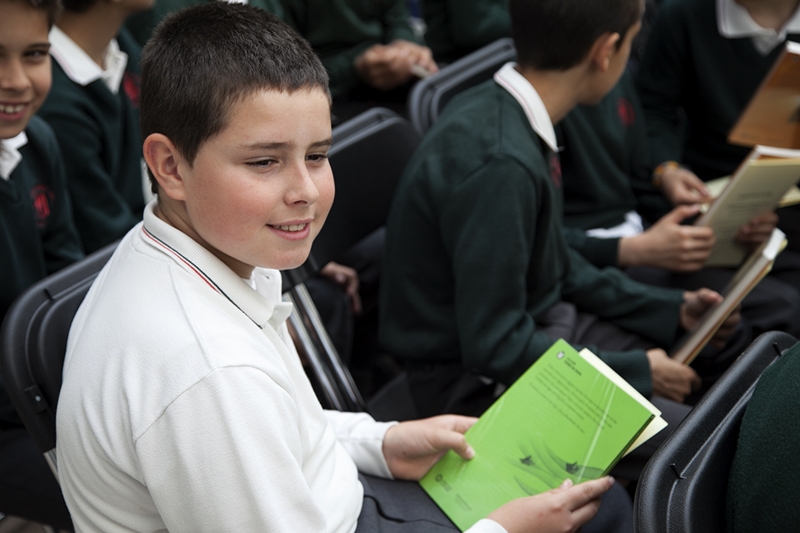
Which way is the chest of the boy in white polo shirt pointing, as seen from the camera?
to the viewer's right

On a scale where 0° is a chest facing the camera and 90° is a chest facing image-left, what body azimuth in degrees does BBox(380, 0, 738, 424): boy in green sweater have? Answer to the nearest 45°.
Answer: approximately 270°

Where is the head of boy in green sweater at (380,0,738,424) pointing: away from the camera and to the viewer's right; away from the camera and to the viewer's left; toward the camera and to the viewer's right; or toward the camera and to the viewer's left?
away from the camera and to the viewer's right

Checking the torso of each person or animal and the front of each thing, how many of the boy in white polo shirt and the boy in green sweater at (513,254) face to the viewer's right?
2
